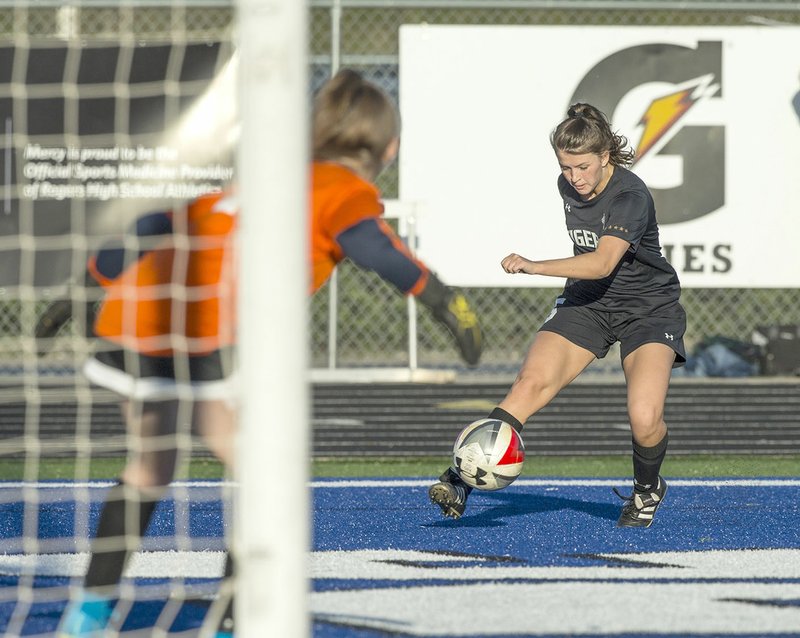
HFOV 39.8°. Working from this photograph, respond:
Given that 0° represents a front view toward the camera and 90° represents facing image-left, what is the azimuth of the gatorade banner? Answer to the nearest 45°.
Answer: approximately 0°

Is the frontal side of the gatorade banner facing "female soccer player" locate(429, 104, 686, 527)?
yes

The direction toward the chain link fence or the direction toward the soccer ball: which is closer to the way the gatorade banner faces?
the soccer ball

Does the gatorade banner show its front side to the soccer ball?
yes

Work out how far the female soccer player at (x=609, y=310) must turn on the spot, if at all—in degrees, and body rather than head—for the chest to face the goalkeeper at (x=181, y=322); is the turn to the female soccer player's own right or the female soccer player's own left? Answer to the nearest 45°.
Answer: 0° — they already face them
